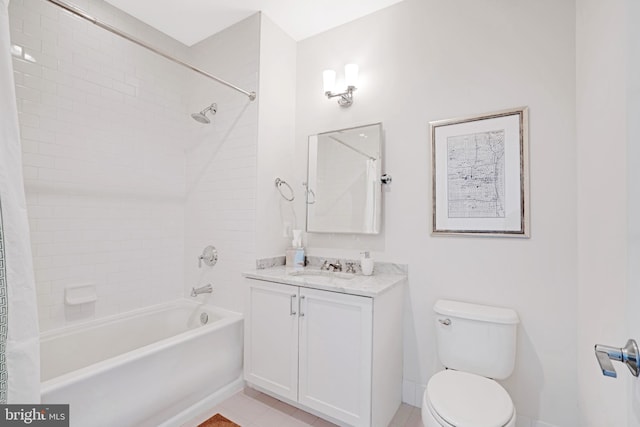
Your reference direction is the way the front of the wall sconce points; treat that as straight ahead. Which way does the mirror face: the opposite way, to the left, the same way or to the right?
the same way

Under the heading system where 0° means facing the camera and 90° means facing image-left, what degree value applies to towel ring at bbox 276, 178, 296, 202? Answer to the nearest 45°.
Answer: approximately 315°

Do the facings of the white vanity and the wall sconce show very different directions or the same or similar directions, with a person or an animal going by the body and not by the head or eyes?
same or similar directions

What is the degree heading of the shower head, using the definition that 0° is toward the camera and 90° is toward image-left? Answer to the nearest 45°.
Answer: approximately 45°

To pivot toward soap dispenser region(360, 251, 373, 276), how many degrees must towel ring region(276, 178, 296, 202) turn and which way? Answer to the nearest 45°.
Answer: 0° — it already faces it

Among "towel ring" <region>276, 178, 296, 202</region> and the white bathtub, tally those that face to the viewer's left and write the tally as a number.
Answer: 0

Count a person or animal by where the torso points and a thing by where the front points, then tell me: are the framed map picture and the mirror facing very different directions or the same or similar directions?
same or similar directions

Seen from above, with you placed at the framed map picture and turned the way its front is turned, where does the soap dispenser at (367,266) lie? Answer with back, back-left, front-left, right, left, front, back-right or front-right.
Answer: front-right

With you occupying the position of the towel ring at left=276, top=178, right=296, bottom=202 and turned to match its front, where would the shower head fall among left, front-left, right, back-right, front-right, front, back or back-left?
back-right

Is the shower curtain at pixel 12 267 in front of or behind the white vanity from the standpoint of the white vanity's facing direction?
in front

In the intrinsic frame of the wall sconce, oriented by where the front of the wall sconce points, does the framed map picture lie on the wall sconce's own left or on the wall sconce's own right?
on the wall sconce's own left

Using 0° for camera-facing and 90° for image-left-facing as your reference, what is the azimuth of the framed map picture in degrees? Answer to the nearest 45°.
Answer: approximately 45°

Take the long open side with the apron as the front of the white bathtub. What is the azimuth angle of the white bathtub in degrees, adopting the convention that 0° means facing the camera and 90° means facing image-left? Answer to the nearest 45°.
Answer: approximately 315°
